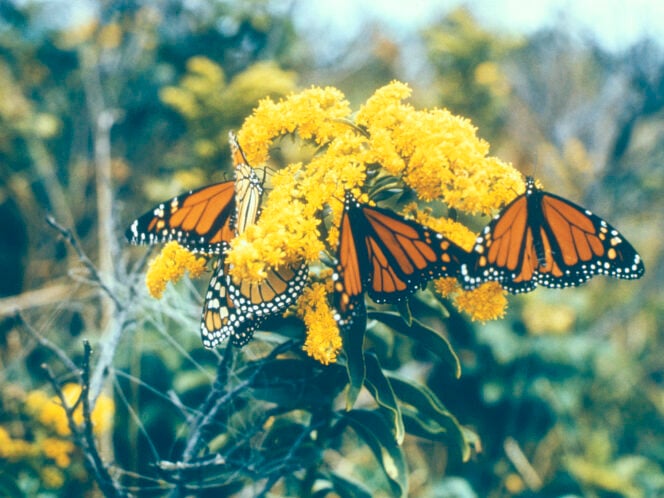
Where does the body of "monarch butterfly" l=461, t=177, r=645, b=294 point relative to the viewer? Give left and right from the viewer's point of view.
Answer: facing away from the viewer

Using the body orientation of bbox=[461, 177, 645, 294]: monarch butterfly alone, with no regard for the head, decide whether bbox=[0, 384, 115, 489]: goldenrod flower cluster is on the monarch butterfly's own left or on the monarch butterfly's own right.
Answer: on the monarch butterfly's own left
